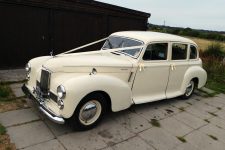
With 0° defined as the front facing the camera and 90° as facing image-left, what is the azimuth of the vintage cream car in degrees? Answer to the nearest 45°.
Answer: approximately 45°

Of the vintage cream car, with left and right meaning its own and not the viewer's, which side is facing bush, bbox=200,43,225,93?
back
